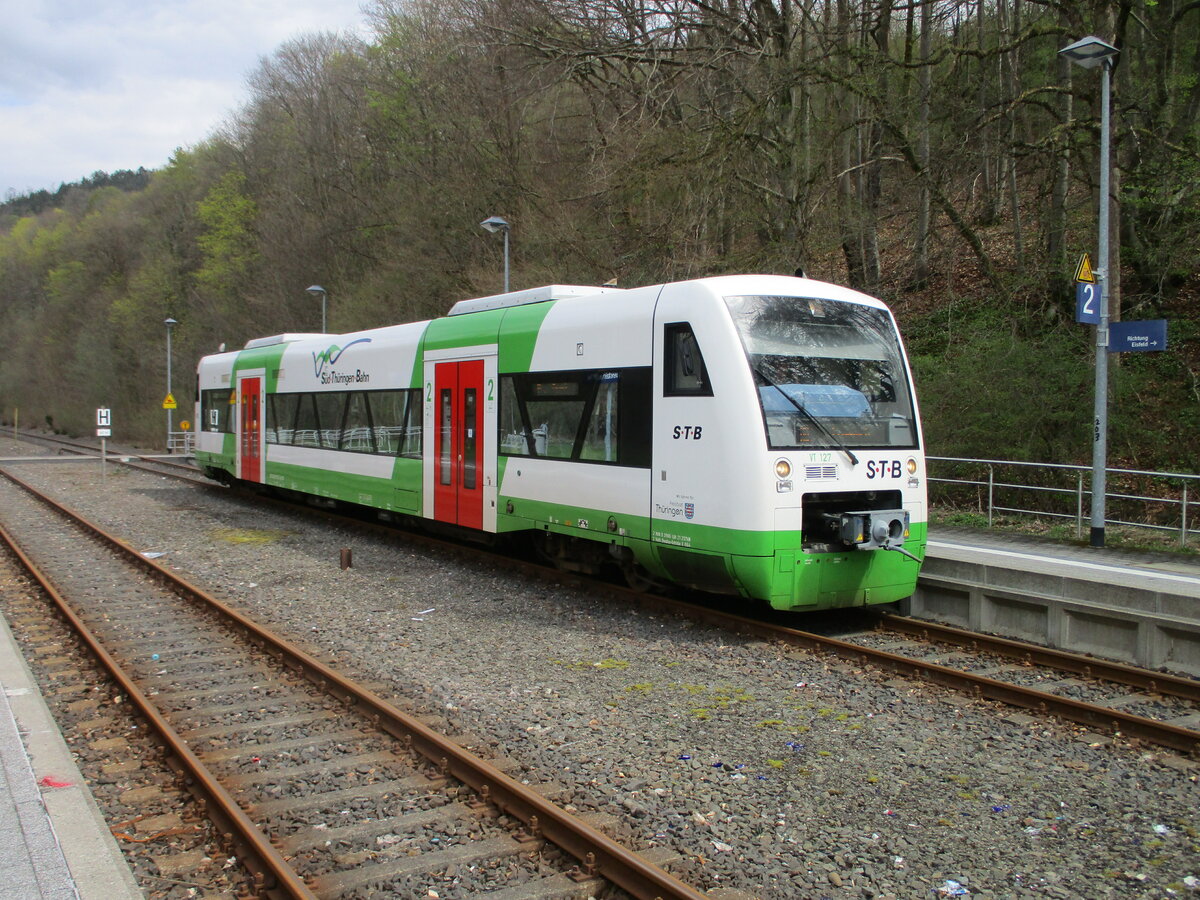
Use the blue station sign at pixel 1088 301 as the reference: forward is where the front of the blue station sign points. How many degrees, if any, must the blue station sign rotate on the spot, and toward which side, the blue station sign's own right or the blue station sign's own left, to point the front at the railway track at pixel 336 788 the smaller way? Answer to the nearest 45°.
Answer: approximately 45° to the blue station sign's own right

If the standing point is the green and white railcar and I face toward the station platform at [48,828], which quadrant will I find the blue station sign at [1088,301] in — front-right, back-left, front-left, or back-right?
front-left

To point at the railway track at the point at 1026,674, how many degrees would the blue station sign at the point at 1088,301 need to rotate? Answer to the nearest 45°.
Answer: approximately 45° to its right

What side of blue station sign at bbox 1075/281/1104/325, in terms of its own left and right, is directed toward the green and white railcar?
right

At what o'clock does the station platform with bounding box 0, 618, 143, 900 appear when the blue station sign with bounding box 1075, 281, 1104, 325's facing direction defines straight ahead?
The station platform is roughly at 2 o'clock from the blue station sign.

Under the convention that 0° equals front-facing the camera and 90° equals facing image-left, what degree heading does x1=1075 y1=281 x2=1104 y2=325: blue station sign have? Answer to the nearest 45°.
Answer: approximately 315°
